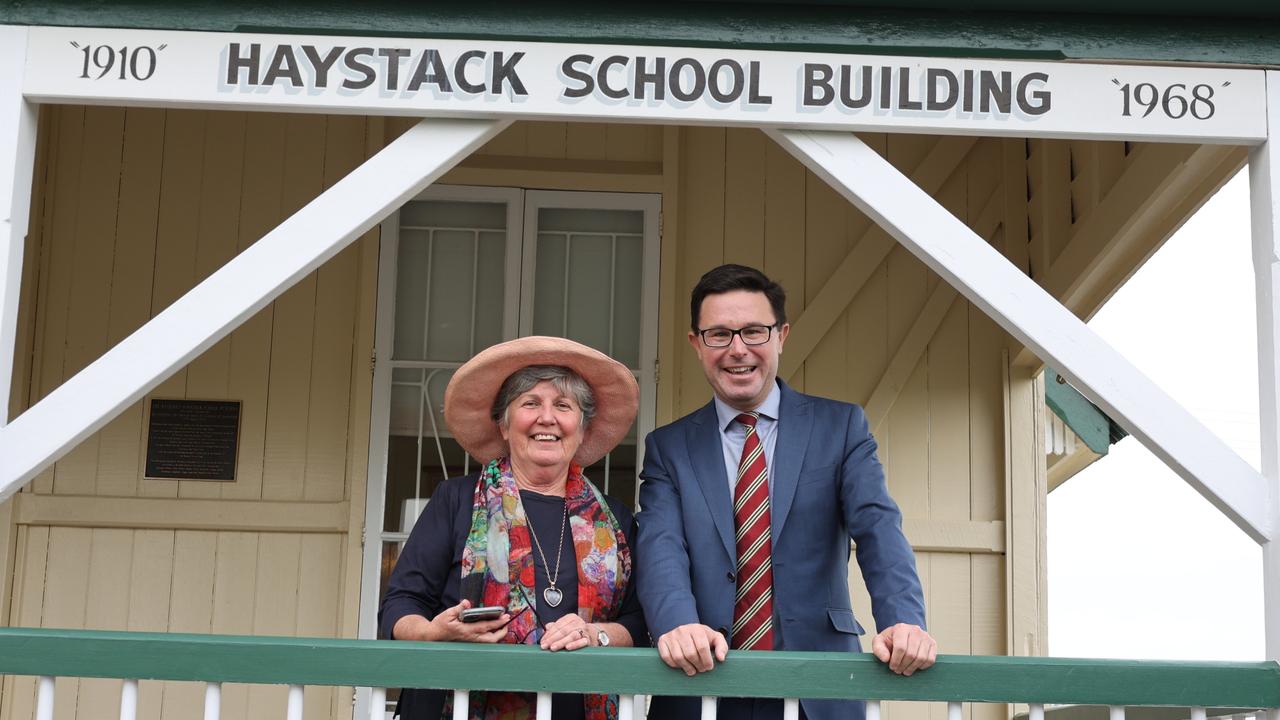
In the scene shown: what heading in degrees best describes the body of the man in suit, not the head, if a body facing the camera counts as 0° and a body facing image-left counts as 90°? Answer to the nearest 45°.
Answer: approximately 0°

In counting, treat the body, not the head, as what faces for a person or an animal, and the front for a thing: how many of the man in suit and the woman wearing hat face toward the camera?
2

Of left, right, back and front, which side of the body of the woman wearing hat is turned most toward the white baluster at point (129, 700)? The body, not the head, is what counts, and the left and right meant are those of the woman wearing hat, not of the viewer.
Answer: right

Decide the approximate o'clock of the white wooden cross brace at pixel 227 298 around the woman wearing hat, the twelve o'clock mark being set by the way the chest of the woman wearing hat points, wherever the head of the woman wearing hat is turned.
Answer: The white wooden cross brace is roughly at 3 o'clock from the woman wearing hat.

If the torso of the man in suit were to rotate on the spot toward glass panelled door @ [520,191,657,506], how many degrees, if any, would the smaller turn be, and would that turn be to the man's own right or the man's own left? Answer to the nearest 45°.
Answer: approximately 180°

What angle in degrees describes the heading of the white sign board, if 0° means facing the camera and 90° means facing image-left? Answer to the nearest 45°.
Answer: approximately 0°

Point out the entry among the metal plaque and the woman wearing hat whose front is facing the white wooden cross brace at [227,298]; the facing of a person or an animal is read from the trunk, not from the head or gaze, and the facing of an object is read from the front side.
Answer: the metal plaque
